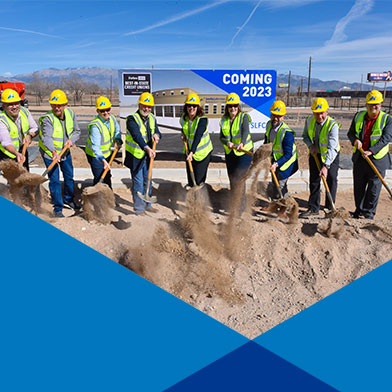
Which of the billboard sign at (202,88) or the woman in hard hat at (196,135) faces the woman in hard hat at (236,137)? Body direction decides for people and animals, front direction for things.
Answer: the billboard sign

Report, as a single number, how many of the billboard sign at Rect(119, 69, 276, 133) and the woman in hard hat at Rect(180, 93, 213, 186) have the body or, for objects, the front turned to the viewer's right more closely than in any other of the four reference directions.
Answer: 0

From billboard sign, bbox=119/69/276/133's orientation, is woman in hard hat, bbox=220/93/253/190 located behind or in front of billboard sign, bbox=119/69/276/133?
in front

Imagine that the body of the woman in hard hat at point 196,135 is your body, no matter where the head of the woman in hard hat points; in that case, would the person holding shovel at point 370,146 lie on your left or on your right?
on your left

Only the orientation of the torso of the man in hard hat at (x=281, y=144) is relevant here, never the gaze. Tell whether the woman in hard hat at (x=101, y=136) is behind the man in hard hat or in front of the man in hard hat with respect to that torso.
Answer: in front

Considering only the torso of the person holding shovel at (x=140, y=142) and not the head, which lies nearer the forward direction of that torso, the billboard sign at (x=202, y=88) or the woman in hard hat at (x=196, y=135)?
the woman in hard hat

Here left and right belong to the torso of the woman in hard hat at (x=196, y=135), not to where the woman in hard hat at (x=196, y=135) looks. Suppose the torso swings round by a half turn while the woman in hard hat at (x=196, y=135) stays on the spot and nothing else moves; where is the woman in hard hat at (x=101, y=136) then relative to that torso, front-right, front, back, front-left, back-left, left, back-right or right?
back-left

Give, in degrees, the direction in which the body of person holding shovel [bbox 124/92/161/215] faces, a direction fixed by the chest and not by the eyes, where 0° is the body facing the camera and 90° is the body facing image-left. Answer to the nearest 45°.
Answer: approximately 315°

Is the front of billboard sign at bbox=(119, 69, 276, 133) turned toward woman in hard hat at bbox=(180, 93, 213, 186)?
yes

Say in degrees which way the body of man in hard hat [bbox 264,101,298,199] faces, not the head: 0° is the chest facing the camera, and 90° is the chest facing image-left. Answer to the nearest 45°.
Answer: approximately 45°

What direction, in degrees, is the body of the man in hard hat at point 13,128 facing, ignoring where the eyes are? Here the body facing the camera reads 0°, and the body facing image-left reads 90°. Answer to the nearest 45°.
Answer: approximately 315°

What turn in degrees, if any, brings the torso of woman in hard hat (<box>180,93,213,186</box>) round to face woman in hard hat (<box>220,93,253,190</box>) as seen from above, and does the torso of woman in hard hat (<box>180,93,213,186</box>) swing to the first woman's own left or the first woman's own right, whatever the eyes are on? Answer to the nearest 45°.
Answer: approximately 135° to the first woman's own left

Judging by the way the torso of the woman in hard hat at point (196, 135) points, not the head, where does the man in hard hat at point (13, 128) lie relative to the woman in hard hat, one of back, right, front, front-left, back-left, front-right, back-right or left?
front-right

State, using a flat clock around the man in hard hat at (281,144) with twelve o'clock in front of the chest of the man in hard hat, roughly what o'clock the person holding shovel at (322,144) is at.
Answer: The person holding shovel is roughly at 8 o'clock from the man in hard hat.

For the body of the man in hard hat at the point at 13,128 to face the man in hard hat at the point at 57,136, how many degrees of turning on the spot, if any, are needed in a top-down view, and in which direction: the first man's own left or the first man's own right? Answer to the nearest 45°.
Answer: approximately 45° to the first man's own left

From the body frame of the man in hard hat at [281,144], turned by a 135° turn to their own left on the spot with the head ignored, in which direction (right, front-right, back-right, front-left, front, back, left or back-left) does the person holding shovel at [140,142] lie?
back
